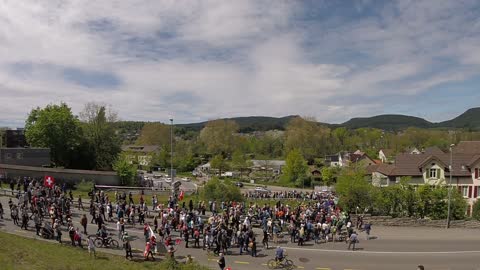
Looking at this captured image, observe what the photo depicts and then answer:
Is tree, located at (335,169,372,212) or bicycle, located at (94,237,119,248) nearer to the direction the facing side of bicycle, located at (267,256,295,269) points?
the tree

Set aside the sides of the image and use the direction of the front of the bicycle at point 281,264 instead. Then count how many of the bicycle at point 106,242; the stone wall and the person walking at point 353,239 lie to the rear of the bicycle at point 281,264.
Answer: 1

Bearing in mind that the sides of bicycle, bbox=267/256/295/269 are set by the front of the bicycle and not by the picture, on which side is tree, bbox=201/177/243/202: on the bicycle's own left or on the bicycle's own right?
on the bicycle's own left

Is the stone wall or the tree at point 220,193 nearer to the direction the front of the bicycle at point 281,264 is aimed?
the stone wall

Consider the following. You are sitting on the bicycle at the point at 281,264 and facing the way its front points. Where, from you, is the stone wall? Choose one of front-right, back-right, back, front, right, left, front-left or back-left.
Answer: front-left

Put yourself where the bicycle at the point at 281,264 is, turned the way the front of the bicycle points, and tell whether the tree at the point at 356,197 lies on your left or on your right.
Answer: on your left

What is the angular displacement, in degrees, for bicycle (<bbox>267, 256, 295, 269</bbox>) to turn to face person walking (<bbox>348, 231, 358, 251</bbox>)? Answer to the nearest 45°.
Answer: approximately 45° to its left

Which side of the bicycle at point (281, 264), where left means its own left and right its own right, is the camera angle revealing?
right

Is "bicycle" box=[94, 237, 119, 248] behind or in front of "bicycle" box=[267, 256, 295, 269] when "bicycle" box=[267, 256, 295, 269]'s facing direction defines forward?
behind
